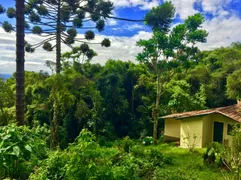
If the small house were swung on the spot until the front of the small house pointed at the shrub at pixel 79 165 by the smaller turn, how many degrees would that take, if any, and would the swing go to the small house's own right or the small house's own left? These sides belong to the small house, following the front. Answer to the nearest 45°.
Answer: approximately 45° to the small house's own right

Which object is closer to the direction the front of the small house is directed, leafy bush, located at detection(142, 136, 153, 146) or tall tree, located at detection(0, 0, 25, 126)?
the tall tree

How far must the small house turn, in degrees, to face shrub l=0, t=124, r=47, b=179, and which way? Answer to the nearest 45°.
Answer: approximately 45° to its right

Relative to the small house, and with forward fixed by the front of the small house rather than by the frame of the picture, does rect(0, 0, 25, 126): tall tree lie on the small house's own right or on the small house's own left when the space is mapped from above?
on the small house's own right
